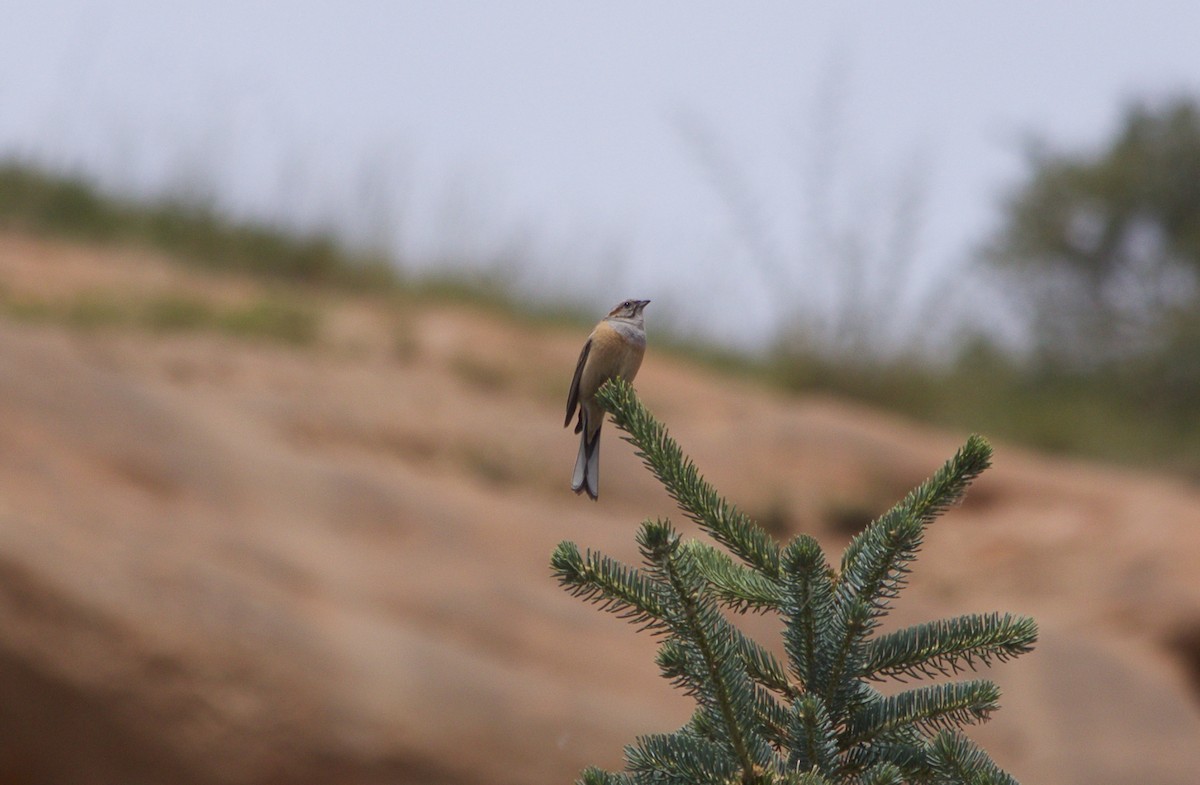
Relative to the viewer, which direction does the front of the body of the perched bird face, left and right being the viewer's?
facing the viewer and to the right of the viewer
